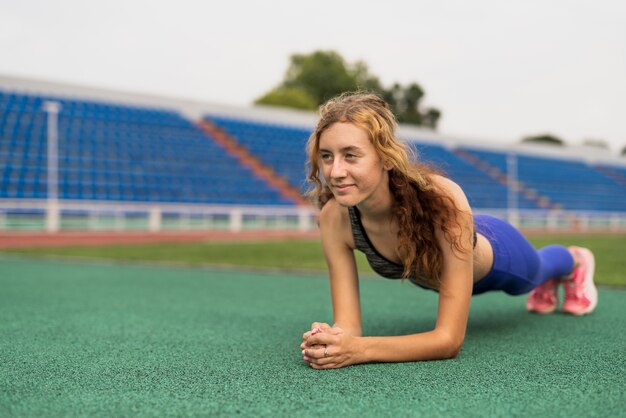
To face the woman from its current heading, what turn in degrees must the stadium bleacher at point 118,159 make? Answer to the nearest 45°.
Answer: approximately 45° to its right

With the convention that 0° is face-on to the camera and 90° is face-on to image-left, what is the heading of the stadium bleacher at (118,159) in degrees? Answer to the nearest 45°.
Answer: approximately 315°

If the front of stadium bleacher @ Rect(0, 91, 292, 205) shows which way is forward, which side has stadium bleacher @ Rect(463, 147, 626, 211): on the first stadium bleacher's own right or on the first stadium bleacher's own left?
on the first stadium bleacher's own left

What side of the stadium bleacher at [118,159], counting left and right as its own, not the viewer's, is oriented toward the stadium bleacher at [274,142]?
left
